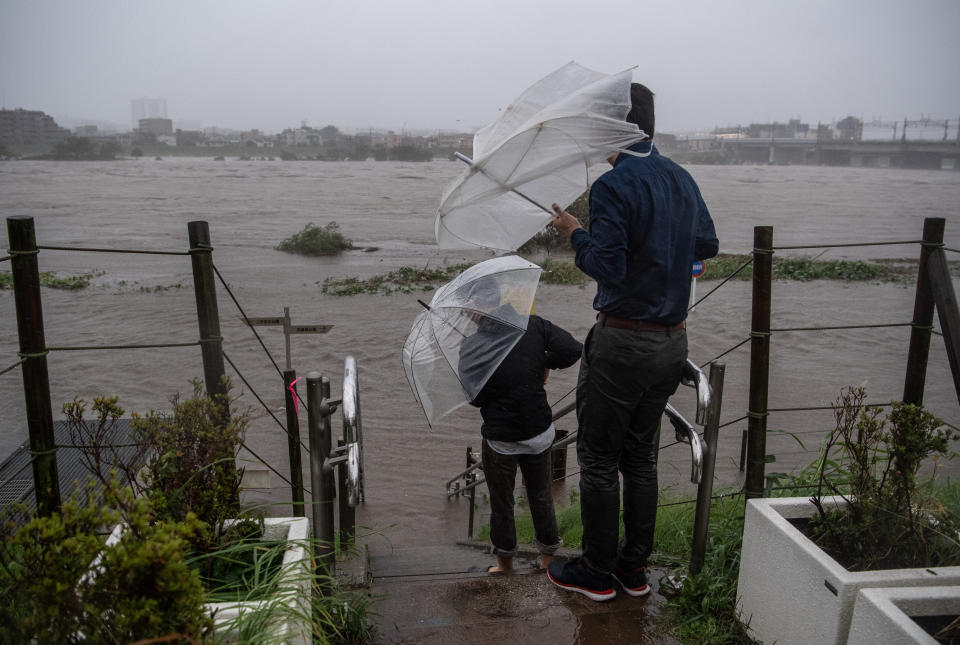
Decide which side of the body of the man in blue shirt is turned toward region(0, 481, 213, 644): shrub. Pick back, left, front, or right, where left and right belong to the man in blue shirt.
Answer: left

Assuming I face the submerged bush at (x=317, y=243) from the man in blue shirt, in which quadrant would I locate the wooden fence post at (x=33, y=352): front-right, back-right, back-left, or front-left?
front-left

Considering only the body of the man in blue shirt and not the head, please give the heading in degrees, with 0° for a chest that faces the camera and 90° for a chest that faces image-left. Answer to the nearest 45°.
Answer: approximately 135°

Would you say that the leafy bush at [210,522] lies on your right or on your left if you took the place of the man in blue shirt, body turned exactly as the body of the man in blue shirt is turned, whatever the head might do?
on your left

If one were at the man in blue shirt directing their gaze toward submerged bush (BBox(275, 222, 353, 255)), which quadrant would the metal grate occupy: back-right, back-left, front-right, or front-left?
front-left

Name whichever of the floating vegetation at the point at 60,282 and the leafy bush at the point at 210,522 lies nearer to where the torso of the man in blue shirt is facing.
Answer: the floating vegetation

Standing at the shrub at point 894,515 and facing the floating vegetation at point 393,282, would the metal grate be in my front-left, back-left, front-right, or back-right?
front-left

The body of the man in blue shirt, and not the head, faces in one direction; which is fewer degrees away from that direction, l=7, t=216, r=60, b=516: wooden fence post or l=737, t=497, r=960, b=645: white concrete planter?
the wooden fence post

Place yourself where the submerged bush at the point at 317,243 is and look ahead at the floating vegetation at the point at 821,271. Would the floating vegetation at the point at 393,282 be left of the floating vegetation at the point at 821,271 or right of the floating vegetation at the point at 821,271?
right
